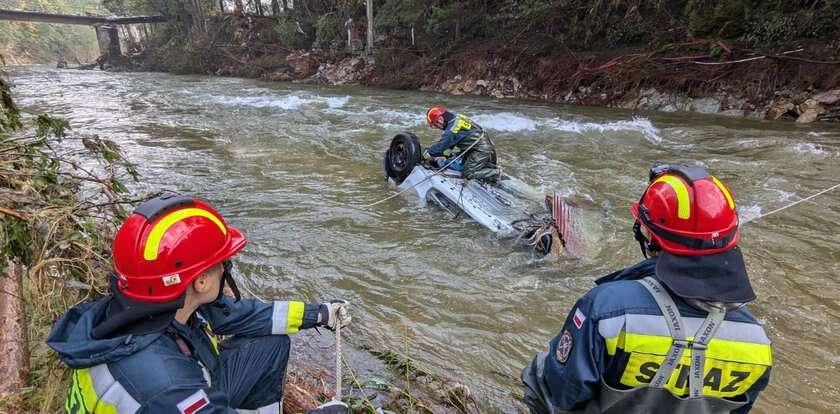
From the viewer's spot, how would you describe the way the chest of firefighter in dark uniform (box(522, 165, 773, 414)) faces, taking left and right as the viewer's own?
facing away from the viewer and to the left of the viewer

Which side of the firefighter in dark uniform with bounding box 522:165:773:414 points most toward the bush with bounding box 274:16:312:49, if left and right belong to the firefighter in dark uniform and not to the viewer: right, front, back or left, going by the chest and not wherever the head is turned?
front

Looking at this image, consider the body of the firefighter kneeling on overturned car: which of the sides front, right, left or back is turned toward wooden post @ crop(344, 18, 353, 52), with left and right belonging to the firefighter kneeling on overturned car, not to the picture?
right

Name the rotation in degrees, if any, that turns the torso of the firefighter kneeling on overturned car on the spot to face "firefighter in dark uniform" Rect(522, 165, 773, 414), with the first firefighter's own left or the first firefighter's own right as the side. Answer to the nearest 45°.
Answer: approximately 90° to the first firefighter's own left

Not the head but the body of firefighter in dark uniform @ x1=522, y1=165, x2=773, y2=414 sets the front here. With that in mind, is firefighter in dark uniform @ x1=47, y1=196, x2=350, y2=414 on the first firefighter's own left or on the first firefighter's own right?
on the first firefighter's own left

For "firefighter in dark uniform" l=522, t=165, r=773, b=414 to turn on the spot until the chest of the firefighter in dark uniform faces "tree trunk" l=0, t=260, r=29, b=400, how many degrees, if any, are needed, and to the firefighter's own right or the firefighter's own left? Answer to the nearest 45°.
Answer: approximately 45° to the firefighter's own left

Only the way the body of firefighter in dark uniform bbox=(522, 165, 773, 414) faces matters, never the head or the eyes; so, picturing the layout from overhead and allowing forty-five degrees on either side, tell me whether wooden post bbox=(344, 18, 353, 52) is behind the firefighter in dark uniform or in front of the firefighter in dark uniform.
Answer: in front

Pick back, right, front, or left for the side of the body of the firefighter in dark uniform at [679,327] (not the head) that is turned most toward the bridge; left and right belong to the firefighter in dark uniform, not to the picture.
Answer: front

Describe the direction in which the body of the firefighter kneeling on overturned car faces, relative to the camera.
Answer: to the viewer's left

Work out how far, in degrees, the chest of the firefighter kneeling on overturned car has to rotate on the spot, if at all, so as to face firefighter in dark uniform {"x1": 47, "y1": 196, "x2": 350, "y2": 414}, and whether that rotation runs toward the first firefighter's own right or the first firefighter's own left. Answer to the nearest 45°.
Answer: approximately 90° to the first firefighter's own left

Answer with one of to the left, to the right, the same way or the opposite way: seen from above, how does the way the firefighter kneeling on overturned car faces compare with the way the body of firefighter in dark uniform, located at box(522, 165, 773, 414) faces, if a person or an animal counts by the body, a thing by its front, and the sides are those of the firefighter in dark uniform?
to the left

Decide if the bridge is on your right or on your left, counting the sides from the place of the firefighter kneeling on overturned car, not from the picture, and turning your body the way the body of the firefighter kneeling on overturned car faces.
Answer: on your right
